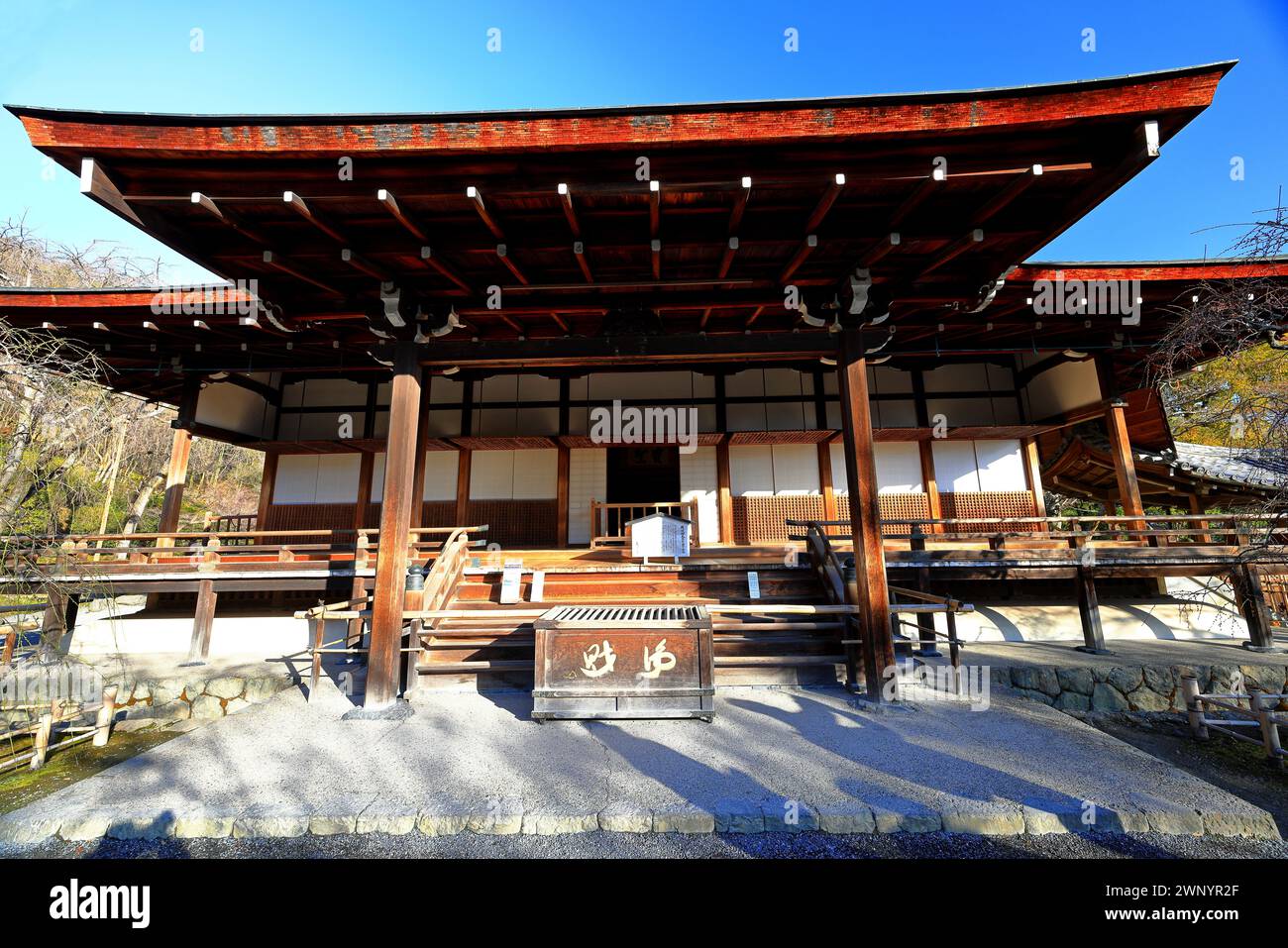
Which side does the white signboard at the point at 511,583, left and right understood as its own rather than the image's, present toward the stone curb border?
front

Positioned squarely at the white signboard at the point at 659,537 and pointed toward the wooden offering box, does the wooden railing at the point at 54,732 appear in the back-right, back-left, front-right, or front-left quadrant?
front-right

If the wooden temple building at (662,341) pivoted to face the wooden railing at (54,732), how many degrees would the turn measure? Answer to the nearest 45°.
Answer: approximately 90° to its right

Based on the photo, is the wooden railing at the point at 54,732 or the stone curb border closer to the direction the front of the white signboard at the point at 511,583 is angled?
the stone curb border

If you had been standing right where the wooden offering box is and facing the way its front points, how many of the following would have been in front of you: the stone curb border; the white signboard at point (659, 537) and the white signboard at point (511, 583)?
1

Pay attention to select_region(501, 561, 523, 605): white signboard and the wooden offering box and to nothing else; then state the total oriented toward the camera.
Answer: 2

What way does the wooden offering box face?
toward the camera

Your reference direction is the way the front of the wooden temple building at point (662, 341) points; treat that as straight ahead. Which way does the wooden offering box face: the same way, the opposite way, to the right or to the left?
the same way

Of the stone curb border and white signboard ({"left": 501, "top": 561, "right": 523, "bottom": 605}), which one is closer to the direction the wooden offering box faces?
the stone curb border

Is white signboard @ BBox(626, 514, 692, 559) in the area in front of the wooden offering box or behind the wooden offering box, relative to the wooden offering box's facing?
behind

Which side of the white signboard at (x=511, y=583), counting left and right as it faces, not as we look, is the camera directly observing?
front

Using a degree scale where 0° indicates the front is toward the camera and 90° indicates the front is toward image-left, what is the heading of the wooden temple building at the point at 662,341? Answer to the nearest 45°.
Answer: approximately 0°

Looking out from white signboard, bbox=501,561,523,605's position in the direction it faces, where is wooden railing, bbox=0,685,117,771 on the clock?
The wooden railing is roughly at 3 o'clock from the white signboard.
